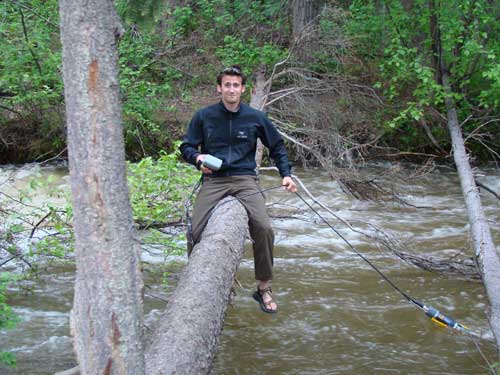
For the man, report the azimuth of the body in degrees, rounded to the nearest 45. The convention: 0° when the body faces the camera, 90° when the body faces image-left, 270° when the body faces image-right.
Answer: approximately 0°

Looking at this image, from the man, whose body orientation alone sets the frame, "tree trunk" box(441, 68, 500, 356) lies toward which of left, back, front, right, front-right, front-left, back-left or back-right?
back-left

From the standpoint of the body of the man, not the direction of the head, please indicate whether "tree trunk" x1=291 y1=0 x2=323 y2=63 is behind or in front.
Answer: behind

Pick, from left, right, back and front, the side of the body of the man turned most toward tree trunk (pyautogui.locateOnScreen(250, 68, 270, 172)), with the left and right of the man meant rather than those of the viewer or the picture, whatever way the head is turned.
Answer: back
